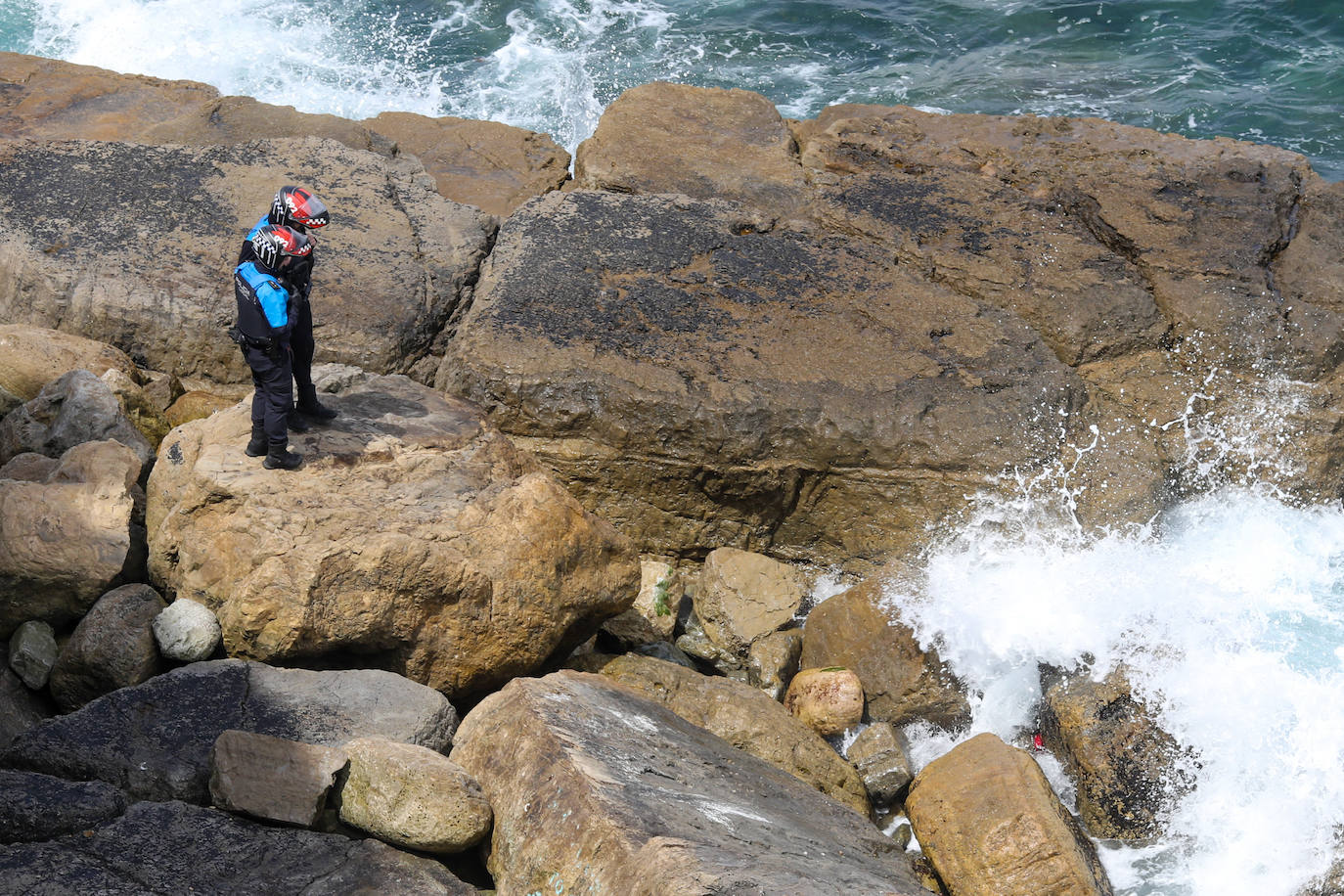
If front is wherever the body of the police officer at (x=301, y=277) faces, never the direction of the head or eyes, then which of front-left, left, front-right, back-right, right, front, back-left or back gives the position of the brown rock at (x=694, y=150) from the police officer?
front-left

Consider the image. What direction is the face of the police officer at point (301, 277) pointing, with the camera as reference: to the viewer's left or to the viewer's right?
to the viewer's right

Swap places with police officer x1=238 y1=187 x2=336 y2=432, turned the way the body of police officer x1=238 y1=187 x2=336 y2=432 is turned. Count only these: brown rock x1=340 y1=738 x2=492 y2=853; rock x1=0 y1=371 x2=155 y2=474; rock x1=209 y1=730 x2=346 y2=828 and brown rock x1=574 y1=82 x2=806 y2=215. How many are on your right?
2

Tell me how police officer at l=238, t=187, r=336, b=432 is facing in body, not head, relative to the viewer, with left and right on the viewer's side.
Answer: facing to the right of the viewer

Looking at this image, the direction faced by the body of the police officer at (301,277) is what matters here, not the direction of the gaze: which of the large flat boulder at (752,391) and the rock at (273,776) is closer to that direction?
the large flat boulder

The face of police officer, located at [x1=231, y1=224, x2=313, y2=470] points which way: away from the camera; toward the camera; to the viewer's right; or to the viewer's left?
to the viewer's right

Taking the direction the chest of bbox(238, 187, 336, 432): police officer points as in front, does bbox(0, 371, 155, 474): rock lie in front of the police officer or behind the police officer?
behind
